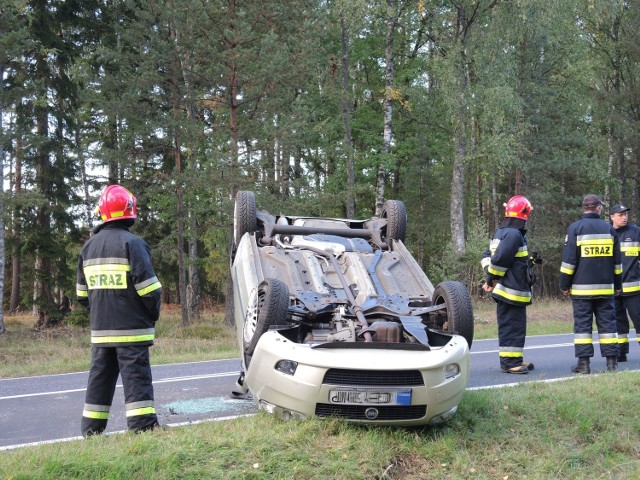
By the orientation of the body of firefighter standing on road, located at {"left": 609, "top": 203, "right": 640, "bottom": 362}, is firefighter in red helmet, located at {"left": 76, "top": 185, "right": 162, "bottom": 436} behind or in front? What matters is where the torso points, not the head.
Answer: in front

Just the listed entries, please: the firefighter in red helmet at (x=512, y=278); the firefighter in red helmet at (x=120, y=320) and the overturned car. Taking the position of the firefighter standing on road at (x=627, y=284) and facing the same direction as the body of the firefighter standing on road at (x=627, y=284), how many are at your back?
0

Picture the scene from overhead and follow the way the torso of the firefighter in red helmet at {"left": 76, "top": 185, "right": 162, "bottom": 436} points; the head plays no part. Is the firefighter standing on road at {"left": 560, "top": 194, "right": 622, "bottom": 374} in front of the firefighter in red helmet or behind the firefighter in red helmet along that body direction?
in front

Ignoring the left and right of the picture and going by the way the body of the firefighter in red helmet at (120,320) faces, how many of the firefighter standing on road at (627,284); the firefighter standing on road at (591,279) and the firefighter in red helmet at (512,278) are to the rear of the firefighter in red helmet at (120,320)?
0

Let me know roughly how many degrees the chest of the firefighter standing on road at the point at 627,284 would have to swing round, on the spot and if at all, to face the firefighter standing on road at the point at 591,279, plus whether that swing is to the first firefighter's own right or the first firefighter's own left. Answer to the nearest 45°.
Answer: approximately 45° to the first firefighter's own right

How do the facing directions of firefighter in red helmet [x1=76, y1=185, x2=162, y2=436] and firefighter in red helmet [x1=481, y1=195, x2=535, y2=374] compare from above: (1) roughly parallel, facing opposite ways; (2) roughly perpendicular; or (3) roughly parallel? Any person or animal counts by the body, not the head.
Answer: roughly perpendicular

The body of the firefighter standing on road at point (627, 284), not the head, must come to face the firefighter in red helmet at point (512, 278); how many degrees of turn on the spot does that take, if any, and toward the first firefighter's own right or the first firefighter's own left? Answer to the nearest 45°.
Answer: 0° — they already face them

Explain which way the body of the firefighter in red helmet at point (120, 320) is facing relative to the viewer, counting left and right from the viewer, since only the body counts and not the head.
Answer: facing away from the viewer and to the right of the viewer

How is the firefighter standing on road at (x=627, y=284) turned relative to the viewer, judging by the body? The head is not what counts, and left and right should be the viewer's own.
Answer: facing the viewer and to the left of the viewer

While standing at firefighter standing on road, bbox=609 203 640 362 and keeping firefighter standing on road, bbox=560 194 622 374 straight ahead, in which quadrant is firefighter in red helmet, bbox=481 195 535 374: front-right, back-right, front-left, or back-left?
front-right

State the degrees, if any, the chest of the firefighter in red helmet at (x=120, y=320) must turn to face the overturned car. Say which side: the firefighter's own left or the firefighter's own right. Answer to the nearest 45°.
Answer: approximately 45° to the firefighter's own right
